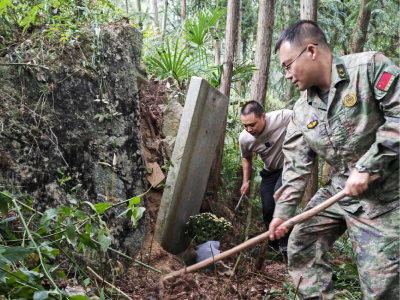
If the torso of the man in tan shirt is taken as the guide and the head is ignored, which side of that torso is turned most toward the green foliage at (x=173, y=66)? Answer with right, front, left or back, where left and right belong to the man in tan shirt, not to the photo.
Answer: right

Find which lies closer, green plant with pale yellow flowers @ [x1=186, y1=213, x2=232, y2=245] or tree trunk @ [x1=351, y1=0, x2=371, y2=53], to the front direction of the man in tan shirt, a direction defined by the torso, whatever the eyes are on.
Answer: the green plant with pale yellow flowers

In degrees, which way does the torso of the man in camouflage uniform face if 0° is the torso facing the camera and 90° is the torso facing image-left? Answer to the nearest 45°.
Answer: approximately 45°

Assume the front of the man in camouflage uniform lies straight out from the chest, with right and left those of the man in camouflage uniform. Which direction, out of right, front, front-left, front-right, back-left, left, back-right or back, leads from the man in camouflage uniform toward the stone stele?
right

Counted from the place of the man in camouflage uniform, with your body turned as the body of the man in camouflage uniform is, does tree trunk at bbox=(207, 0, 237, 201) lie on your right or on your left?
on your right

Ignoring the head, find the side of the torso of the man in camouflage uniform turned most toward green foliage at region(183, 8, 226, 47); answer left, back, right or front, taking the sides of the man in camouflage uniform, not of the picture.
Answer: right

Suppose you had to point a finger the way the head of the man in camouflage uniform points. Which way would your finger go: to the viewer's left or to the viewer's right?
to the viewer's left

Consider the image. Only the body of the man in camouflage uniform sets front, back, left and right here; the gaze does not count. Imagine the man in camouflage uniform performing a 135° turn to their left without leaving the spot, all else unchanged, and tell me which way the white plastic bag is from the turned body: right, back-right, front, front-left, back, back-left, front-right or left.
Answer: back-left

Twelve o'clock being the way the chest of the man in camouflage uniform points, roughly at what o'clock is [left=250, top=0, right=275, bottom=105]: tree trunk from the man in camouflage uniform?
The tree trunk is roughly at 4 o'clock from the man in camouflage uniform.
